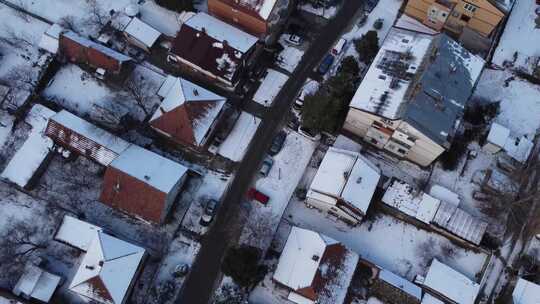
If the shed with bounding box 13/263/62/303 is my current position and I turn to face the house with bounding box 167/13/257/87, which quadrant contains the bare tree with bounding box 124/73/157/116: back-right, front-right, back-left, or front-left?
front-left

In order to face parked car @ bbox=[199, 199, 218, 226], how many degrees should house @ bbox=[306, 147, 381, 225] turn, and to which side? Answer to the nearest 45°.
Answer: approximately 45° to its right

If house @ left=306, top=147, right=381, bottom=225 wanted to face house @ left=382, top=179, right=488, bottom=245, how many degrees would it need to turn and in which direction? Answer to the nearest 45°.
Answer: approximately 135° to its left

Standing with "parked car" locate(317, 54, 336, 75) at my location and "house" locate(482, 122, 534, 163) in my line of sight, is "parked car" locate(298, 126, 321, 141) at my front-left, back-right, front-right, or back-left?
front-right

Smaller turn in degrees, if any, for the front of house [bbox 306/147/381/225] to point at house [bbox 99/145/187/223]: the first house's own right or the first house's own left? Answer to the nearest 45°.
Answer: approximately 45° to the first house's own right

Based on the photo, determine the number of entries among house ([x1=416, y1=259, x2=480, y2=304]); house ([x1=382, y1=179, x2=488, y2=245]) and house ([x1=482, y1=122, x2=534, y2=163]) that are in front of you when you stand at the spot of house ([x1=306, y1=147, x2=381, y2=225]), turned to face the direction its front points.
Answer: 0

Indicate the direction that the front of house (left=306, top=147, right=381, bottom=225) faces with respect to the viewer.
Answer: facing the viewer and to the left of the viewer

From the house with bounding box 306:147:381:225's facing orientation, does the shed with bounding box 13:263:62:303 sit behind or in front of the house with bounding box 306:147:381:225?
in front

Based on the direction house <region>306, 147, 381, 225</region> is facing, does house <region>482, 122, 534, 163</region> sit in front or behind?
behind

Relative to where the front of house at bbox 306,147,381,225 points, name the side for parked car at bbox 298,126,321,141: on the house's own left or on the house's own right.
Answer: on the house's own right

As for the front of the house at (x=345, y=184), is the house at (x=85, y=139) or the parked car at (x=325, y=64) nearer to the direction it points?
the house

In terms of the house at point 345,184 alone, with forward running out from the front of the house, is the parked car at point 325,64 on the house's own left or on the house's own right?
on the house's own right

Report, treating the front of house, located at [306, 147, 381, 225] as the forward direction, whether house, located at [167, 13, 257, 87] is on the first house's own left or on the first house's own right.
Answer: on the first house's own right

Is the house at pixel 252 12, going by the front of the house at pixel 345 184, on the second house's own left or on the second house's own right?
on the second house's own right
